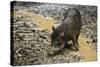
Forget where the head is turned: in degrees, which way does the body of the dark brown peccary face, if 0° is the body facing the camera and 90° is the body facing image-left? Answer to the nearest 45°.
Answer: approximately 45°
